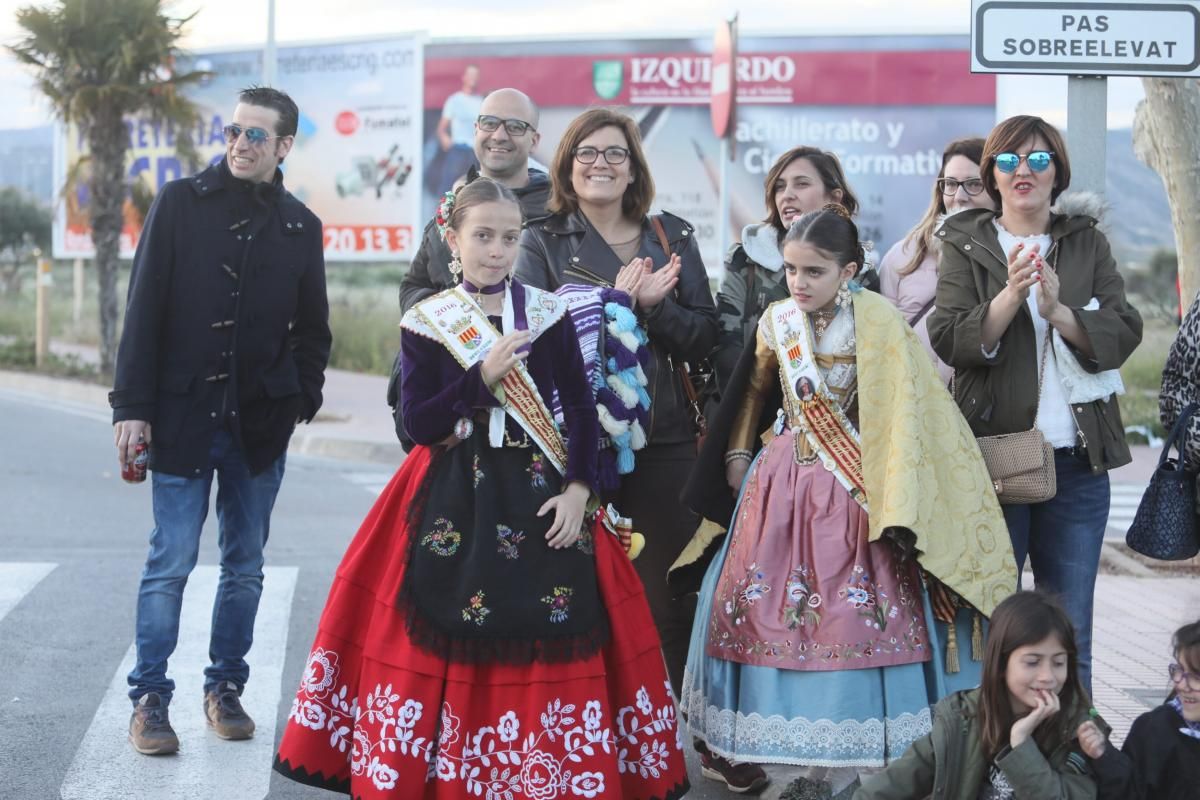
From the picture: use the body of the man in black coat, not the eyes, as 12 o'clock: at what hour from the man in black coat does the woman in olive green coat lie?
The woman in olive green coat is roughly at 10 o'clock from the man in black coat.

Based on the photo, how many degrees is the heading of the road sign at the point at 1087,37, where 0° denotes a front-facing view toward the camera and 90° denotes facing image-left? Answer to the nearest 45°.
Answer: approximately 0°

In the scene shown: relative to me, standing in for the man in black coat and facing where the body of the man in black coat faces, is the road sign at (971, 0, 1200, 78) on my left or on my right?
on my left

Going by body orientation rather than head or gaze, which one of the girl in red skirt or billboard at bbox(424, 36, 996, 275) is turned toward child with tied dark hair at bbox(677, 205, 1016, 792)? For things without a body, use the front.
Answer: the billboard

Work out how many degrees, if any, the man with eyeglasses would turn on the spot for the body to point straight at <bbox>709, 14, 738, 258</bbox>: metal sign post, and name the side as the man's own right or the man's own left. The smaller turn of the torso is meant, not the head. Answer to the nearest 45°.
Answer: approximately 180°

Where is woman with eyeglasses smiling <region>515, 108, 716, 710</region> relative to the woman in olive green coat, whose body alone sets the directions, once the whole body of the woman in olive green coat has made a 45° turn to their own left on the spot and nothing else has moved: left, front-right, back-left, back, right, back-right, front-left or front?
back-right

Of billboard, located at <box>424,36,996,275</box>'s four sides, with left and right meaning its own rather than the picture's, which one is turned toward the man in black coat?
front

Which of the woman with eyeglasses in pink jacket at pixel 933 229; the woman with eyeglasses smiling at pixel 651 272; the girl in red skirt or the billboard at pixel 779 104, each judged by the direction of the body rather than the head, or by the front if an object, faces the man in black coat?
the billboard

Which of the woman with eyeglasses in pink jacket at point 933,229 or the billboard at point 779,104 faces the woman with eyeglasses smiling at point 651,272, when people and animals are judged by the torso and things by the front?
the billboard
